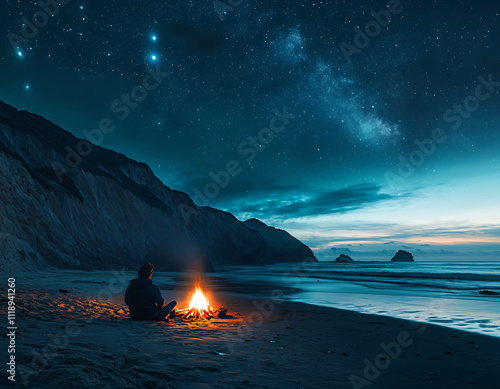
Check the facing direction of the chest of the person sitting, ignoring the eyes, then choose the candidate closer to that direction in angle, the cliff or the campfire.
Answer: the campfire

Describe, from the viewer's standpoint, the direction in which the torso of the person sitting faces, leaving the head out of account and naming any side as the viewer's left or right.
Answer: facing away from the viewer and to the right of the viewer

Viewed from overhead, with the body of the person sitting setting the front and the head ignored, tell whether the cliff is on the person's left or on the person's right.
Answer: on the person's left
